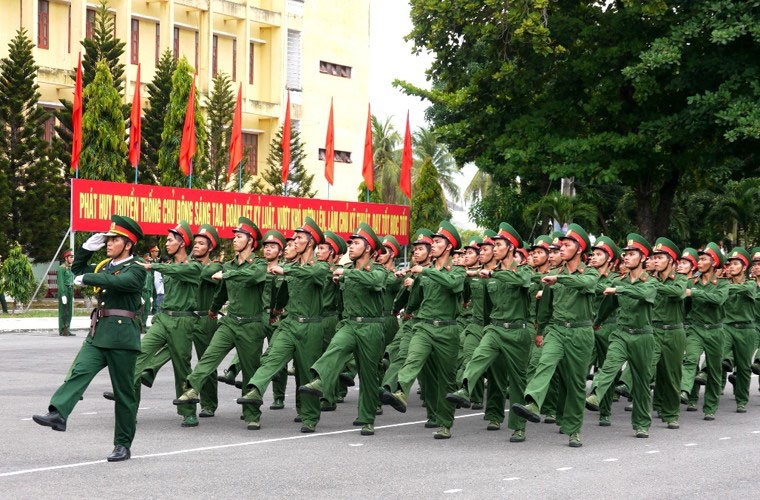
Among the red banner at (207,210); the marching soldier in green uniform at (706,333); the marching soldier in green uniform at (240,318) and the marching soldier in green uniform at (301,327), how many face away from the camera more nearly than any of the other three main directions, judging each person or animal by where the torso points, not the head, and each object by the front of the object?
0

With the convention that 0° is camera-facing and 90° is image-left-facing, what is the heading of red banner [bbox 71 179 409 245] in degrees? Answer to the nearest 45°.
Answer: approximately 315°

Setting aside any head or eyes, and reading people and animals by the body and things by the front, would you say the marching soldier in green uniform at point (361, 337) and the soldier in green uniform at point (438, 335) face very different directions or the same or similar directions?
same or similar directions

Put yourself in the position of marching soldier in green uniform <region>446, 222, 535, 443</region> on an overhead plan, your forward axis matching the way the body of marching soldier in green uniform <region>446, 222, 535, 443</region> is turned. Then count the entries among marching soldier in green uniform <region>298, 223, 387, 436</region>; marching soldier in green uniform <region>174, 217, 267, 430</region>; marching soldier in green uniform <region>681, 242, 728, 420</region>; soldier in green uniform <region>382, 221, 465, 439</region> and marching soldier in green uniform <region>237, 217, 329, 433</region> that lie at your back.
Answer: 1

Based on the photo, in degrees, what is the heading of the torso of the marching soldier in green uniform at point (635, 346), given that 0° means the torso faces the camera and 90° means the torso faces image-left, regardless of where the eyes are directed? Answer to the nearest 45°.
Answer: approximately 45°

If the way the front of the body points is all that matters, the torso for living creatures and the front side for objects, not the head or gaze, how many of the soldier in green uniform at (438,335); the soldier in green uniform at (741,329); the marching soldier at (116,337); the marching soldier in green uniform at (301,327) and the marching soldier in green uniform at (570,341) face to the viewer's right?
0

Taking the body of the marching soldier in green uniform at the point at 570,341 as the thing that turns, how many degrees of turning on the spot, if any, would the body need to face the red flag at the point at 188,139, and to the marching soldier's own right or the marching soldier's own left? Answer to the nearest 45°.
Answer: approximately 90° to the marching soldier's own right

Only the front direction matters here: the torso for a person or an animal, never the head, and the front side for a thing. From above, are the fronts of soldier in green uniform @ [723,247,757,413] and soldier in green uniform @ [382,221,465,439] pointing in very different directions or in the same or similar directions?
same or similar directions

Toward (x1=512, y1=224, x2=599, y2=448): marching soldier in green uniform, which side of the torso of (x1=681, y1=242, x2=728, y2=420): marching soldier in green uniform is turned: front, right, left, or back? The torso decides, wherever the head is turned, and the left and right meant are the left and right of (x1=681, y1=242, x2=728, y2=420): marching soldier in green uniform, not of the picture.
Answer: front

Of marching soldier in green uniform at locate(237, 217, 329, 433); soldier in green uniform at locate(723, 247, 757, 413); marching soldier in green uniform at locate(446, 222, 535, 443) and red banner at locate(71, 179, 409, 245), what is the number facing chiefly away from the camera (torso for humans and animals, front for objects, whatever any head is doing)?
0

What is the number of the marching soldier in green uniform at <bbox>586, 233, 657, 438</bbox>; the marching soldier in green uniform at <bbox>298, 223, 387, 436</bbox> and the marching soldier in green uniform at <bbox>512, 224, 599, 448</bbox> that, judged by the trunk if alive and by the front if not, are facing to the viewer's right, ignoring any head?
0

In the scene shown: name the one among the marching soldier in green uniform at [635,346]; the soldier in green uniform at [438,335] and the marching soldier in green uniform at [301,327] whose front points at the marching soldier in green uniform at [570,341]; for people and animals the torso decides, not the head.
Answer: the marching soldier in green uniform at [635,346]

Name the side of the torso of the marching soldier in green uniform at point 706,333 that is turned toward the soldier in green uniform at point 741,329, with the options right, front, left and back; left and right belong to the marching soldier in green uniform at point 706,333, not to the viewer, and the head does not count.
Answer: back

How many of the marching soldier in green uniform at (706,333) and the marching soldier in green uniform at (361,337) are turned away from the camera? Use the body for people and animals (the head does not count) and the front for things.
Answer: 0

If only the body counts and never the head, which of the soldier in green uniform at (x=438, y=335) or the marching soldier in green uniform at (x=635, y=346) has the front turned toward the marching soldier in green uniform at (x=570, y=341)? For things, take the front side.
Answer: the marching soldier in green uniform at (x=635, y=346)

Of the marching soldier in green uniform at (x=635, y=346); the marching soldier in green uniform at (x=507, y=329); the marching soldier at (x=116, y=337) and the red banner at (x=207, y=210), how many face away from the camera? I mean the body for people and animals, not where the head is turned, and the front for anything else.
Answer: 0

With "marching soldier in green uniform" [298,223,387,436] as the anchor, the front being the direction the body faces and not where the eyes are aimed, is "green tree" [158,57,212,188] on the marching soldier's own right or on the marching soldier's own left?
on the marching soldier's own right
